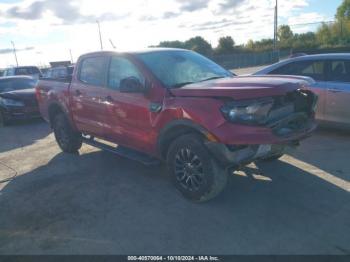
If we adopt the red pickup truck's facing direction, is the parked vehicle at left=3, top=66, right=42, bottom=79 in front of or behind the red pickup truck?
behind

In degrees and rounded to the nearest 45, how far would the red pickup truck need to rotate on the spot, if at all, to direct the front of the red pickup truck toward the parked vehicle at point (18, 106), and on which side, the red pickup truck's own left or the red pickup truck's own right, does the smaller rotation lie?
approximately 180°

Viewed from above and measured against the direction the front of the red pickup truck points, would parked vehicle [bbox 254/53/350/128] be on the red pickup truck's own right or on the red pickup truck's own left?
on the red pickup truck's own left

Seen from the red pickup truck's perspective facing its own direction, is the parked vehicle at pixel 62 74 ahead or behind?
behind

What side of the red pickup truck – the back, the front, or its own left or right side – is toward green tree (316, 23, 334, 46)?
left
